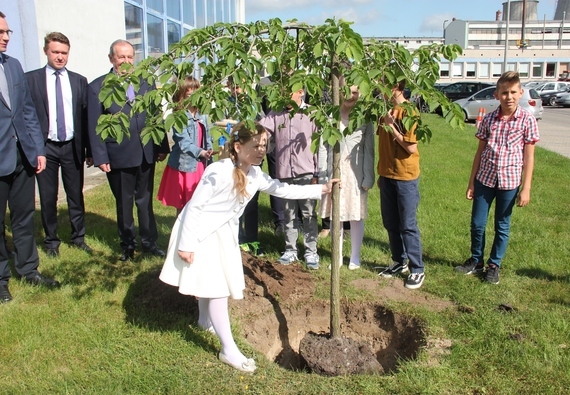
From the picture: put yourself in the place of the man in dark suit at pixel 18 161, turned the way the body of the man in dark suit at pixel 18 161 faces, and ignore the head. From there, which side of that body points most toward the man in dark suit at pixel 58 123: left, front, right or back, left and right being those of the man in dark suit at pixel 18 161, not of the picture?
left

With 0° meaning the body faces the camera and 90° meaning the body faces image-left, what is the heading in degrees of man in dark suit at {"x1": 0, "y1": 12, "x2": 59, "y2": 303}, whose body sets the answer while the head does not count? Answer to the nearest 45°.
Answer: approximately 315°

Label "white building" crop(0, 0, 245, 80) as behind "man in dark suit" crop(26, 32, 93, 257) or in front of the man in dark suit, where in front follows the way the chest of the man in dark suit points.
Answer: behind

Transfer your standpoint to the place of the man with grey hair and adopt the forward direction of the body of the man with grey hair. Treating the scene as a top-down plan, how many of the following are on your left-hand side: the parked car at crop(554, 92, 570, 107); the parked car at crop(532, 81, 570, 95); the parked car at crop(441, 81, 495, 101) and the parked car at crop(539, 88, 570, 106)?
4

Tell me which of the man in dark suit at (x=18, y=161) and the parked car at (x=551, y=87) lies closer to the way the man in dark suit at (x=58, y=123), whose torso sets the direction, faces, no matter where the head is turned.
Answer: the man in dark suit

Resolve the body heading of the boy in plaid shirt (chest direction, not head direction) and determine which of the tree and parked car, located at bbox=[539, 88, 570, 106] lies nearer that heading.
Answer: the tree

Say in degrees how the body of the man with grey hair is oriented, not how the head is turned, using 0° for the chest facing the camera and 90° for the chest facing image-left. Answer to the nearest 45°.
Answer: approximately 315°

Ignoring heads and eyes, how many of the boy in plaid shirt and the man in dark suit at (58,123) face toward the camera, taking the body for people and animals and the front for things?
2

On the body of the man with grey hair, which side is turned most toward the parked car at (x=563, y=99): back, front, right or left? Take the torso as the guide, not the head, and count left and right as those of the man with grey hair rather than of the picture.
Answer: left

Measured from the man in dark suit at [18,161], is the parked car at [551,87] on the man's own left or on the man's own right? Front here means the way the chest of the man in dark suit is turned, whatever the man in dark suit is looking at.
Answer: on the man's own left

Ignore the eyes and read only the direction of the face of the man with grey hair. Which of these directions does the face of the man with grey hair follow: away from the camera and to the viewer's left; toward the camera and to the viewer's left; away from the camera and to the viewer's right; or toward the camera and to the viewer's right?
toward the camera and to the viewer's right
